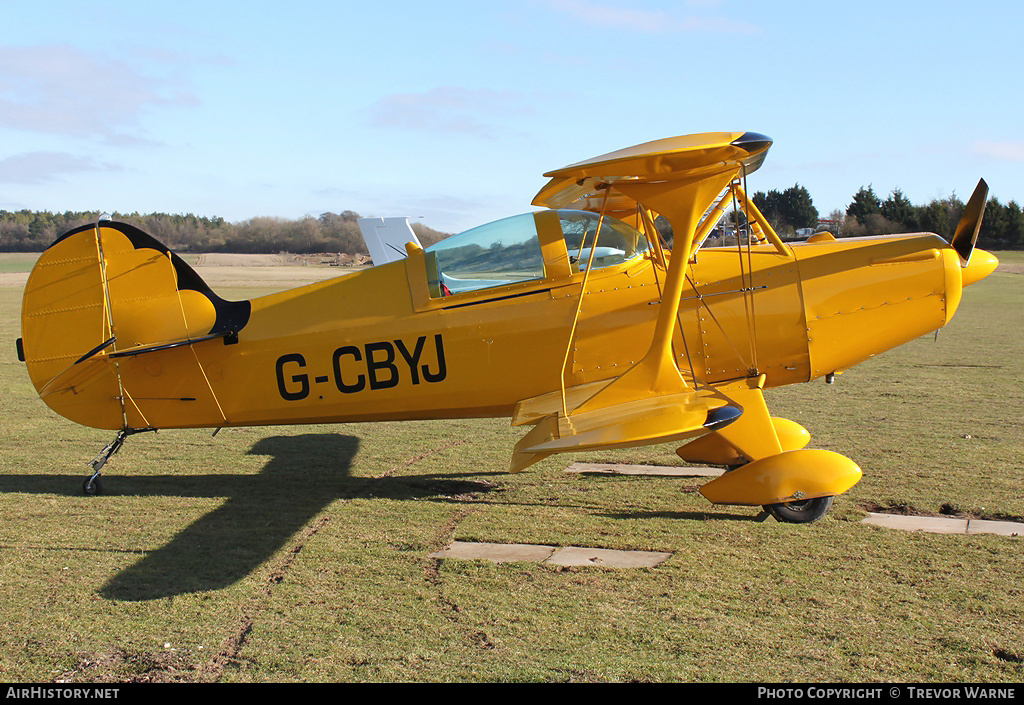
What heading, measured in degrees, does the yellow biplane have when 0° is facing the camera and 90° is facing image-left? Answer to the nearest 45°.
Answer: approximately 270°
